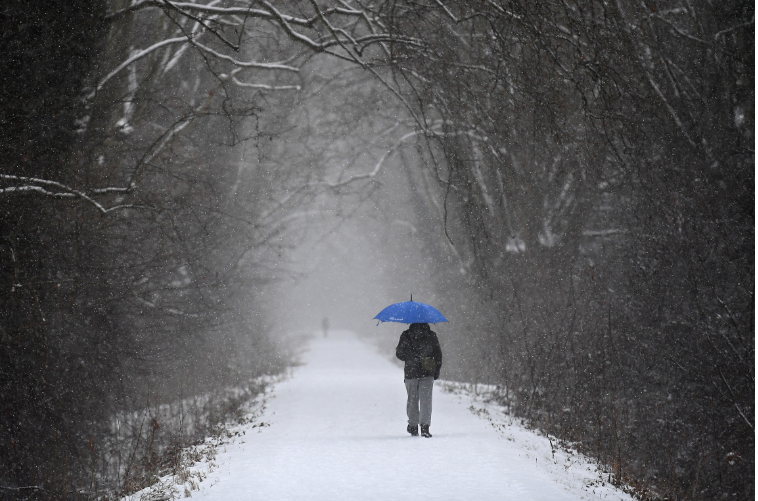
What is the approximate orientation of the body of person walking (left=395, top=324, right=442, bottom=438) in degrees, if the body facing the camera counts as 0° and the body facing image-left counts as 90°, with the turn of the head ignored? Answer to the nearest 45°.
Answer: approximately 180°

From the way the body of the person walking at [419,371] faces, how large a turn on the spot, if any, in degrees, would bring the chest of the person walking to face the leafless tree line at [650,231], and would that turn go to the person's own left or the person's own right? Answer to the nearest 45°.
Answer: approximately 90° to the person's own right
